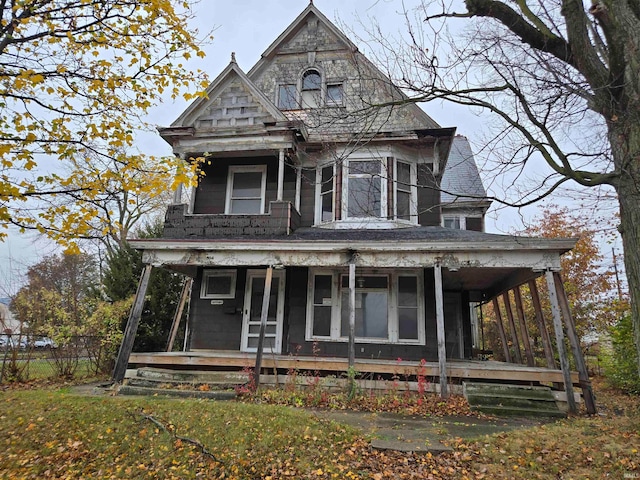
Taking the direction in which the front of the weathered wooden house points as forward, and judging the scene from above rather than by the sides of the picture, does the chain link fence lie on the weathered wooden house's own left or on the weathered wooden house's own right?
on the weathered wooden house's own right

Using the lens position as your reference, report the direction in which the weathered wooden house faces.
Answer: facing the viewer

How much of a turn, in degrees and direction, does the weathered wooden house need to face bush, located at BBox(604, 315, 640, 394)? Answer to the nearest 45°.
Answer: approximately 90° to its left
